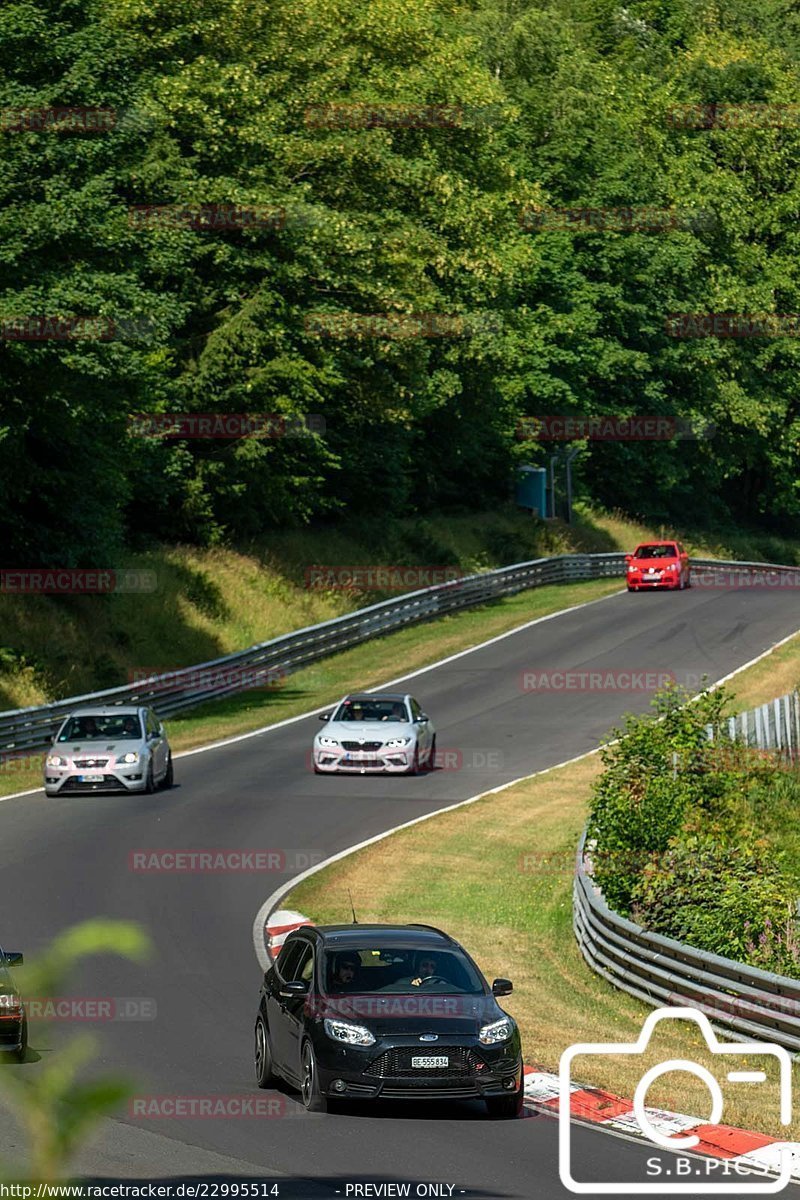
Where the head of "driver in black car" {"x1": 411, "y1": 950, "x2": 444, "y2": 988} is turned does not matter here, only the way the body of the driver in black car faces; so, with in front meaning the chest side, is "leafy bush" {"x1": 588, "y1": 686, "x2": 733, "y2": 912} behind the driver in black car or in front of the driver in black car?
behind

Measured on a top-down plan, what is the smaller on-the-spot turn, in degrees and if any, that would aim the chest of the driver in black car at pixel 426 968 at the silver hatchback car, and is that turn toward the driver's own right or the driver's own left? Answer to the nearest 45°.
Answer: approximately 180°

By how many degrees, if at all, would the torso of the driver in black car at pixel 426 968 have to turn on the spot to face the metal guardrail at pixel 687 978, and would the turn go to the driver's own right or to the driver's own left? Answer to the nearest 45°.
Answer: approximately 135° to the driver's own left

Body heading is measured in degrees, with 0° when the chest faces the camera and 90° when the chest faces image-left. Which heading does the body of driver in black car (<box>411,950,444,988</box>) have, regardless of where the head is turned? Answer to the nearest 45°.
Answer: approximately 0°

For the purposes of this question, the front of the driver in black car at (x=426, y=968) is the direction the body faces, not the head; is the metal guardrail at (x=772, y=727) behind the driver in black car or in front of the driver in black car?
behind

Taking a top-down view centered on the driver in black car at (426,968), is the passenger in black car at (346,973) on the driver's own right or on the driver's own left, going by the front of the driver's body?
on the driver's own right

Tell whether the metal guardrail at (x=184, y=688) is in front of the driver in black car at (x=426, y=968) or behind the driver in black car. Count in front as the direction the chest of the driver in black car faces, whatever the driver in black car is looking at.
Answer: behind
